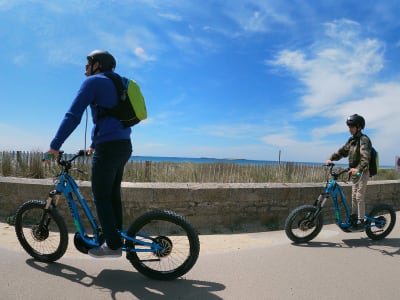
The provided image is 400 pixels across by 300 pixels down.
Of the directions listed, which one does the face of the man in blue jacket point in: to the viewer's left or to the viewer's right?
to the viewer's left

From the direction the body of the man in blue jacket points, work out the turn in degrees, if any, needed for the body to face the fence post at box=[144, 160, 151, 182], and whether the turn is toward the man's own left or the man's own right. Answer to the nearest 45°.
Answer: approximately 90° to the man's own right

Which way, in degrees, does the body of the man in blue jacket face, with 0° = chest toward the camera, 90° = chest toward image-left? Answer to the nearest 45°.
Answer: approximately 90°
